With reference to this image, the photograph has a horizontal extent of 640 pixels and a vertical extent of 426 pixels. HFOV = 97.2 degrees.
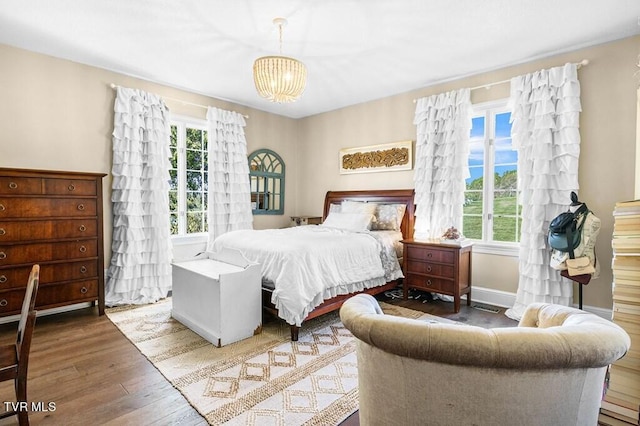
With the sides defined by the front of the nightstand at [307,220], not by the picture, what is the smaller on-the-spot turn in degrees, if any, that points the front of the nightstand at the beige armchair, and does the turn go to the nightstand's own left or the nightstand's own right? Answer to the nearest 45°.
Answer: approximately 45° to the nightstand's own left

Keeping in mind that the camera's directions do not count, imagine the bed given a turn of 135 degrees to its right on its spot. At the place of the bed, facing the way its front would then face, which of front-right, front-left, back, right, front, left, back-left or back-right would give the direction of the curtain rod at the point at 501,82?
right

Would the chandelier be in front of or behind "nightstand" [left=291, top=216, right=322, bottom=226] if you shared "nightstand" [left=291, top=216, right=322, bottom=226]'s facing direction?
in front

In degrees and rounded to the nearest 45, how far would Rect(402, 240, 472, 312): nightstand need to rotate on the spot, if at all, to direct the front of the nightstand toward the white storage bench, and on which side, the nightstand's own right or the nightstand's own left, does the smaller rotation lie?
0° — it already faces it

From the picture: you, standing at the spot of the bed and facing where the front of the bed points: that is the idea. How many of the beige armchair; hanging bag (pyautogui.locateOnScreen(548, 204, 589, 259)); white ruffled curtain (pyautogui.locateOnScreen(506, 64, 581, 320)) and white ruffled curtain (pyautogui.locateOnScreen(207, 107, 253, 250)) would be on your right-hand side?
1

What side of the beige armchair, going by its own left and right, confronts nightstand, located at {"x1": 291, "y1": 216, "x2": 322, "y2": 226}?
front

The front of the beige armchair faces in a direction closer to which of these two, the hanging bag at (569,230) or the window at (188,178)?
the window

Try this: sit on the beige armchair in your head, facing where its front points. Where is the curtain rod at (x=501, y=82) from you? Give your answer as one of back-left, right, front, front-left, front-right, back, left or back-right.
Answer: front-right

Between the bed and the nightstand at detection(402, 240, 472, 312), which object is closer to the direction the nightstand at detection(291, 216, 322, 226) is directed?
the bed

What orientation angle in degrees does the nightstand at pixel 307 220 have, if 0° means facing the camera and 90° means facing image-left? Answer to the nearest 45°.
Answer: approximately 45°

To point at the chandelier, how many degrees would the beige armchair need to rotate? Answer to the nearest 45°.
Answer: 0° — it already faces it

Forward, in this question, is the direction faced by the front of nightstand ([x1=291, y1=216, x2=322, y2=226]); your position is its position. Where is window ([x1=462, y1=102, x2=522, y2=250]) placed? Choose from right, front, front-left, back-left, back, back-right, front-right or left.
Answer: left

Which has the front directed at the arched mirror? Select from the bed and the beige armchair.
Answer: the beige armchair

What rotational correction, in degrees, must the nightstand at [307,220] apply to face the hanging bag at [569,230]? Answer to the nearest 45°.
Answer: approximately 90° to its left

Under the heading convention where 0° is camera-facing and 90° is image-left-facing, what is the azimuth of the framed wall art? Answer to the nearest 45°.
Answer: approximately 45°

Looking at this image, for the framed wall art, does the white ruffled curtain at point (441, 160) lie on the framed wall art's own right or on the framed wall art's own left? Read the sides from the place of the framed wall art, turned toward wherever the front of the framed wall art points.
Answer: on the framed wall art's own left

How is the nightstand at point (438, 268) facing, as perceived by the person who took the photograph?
facing the viewer and to the left of the viewer

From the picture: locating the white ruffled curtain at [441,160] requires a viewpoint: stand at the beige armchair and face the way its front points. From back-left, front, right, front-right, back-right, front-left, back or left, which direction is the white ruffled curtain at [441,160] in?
front-right
